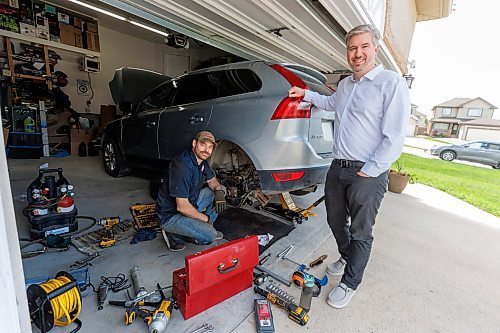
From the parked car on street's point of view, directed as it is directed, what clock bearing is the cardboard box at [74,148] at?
The cardboard box is roughly at 10 o'clock from the parked car on street.

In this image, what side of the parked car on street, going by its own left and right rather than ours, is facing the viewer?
left

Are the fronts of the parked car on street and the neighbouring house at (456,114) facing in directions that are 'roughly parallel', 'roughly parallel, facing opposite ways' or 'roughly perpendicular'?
roughly perpendicular

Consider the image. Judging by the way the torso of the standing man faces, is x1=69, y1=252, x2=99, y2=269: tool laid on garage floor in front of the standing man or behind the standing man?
in front

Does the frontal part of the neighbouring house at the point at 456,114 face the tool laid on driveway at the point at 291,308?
yes

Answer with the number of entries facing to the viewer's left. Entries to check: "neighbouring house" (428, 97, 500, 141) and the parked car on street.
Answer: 1

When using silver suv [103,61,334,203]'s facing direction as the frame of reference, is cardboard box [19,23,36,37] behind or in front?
in front

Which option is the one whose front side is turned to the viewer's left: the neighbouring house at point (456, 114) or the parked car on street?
the parked car on street

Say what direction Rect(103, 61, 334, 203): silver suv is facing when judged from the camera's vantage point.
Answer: facing away from the viewer and to the left of the viewer
